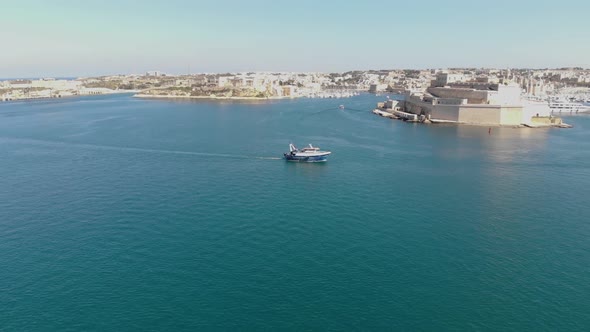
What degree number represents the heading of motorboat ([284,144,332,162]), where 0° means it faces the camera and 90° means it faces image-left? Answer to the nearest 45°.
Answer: approximately 270°

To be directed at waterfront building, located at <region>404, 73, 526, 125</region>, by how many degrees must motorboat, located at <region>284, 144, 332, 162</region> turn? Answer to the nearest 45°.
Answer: approximately 45° to its left
